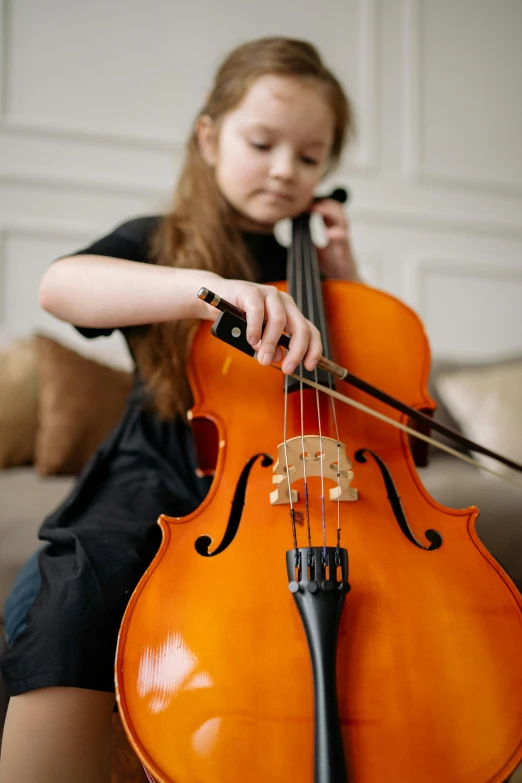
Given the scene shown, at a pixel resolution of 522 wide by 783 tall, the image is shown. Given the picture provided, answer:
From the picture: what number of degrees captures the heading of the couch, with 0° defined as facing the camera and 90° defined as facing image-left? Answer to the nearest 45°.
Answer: approximately 0°

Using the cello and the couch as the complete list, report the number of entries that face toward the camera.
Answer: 2

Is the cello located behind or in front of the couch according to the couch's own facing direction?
in front

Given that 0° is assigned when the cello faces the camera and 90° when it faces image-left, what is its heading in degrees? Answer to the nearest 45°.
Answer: approximately 0°

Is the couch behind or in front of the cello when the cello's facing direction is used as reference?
behind
